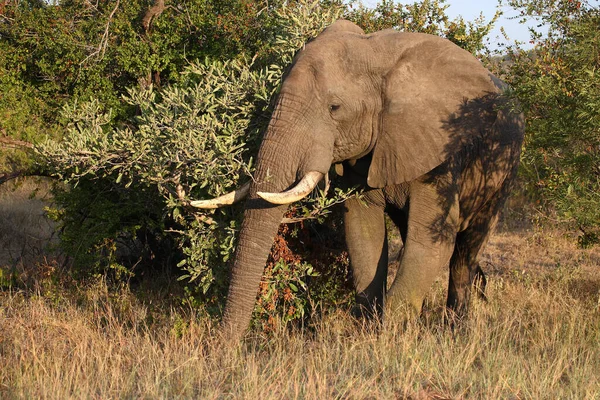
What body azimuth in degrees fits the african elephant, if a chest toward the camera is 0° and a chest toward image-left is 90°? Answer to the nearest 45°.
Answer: approximately 45°
